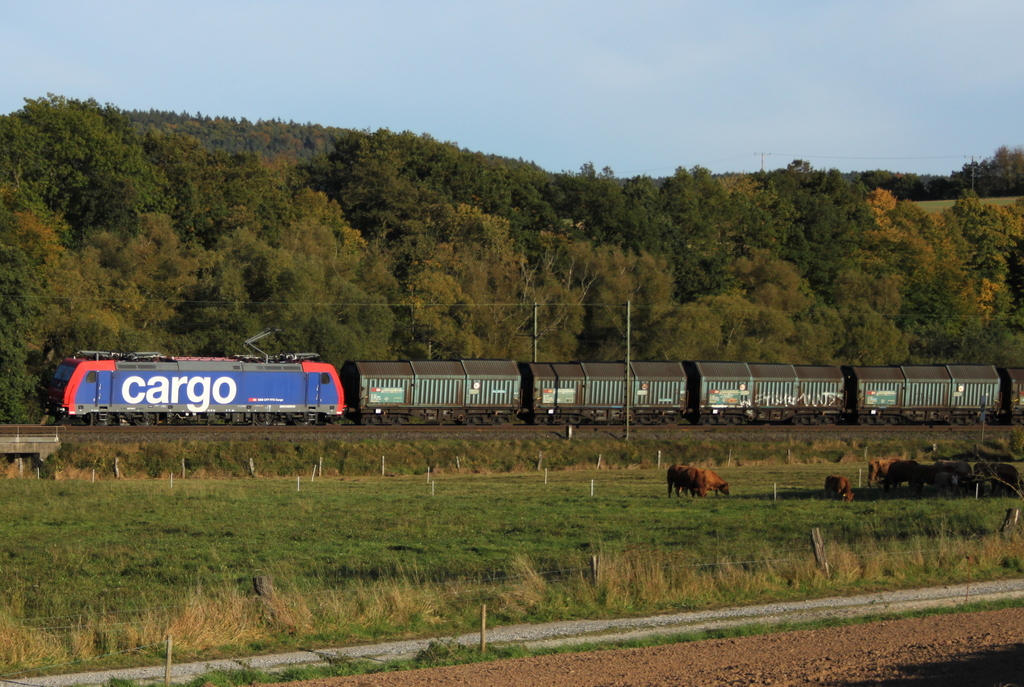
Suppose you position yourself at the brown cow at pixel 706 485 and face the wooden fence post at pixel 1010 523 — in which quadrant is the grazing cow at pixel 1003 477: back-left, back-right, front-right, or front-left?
front-left
